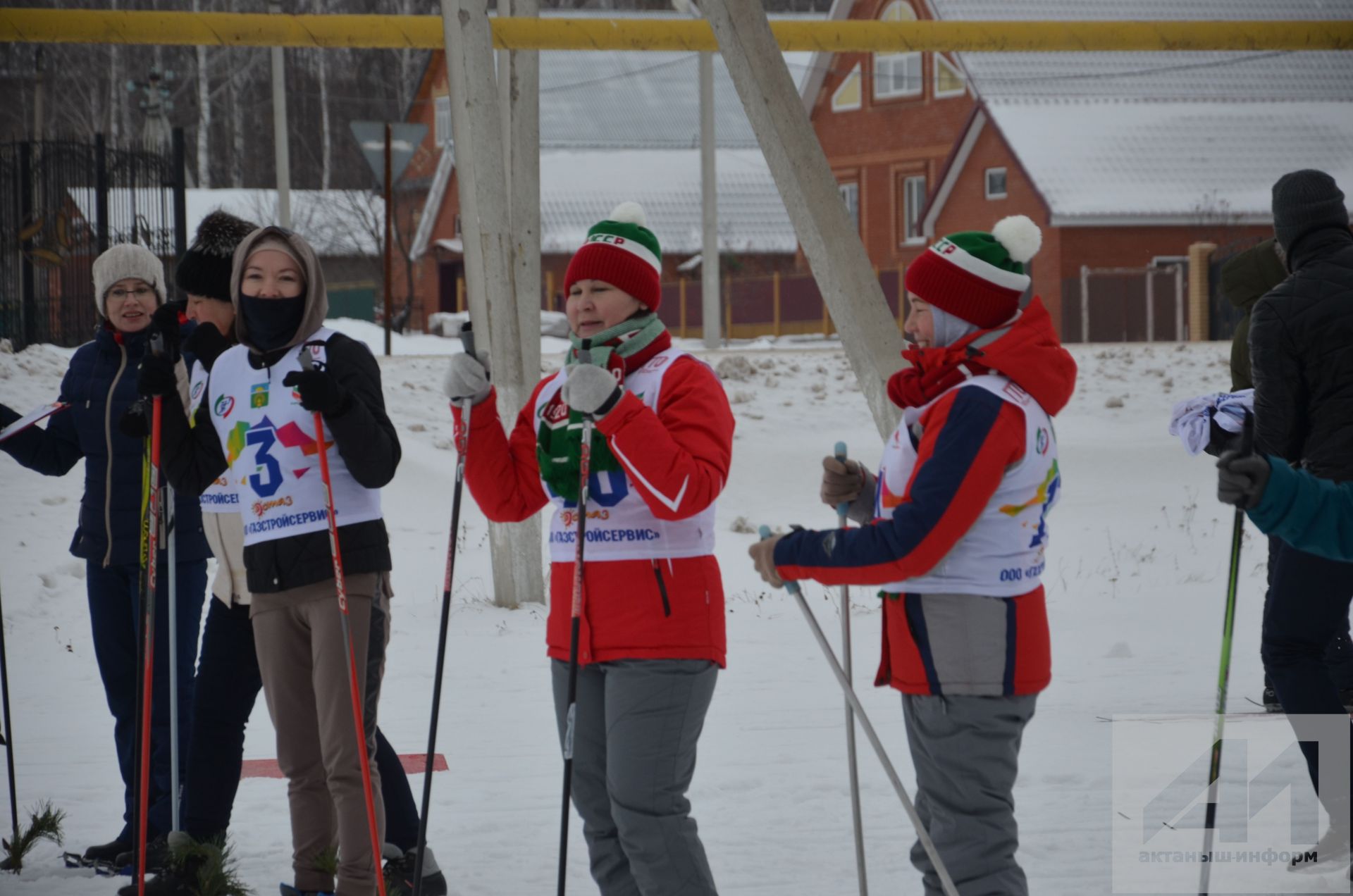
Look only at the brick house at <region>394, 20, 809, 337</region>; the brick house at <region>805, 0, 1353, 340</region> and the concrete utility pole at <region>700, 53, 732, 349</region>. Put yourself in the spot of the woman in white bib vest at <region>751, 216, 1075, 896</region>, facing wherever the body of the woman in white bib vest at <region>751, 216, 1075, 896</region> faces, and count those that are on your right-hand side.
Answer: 3

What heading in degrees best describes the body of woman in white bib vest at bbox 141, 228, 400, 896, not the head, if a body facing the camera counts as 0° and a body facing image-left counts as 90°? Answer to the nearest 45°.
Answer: approximately 45°

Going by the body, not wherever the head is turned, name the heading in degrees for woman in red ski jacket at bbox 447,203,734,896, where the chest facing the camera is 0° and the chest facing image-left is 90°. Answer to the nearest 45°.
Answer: approximately 45°

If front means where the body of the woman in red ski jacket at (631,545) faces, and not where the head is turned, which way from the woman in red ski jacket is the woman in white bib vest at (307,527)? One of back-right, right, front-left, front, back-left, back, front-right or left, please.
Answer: right

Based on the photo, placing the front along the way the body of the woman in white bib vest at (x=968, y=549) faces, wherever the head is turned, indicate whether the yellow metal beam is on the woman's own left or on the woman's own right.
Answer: on the woman's own right

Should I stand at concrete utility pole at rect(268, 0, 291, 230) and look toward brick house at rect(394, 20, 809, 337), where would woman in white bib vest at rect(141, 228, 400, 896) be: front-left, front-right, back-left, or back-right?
back-right

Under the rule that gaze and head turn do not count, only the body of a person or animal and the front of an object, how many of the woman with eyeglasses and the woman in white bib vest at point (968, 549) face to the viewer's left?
1

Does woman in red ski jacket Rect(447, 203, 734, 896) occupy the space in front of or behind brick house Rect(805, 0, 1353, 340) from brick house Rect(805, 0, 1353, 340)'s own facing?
in front

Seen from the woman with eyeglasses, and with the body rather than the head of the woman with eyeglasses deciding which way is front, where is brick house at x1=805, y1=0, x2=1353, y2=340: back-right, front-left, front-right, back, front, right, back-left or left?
back-left

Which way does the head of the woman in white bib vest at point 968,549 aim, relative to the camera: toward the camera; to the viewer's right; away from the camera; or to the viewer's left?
to the viewer's left

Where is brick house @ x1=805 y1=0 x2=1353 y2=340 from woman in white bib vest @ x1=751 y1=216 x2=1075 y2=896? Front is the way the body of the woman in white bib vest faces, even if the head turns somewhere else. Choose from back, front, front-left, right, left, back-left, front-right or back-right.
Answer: right

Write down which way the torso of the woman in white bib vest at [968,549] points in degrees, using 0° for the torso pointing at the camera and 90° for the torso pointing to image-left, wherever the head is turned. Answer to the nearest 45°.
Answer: approximately 90°
